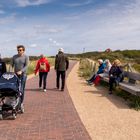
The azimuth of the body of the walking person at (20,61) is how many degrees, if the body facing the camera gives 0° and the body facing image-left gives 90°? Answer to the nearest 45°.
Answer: approximately 0°

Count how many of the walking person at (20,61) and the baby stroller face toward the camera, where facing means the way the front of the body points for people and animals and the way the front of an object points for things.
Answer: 2
